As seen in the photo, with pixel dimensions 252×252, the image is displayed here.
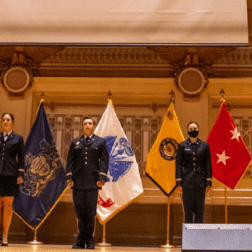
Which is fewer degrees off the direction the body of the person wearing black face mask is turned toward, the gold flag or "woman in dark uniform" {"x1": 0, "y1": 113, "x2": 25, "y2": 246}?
the woman in dark uniform

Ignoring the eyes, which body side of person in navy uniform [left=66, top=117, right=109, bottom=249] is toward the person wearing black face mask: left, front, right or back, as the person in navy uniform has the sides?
left

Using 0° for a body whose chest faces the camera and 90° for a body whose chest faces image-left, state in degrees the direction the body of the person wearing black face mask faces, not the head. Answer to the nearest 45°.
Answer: approximately 0°

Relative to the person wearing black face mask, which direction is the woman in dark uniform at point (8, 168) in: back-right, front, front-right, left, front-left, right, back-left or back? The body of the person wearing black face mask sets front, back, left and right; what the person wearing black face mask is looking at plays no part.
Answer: right

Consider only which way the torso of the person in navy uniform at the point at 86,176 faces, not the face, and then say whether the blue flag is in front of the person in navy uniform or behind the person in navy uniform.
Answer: behind

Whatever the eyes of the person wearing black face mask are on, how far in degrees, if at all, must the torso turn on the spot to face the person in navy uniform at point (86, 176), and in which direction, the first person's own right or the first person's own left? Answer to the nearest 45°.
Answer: approximately 45° to the first person's own right

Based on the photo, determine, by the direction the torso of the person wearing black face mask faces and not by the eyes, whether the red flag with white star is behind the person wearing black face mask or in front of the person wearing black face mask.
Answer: behind

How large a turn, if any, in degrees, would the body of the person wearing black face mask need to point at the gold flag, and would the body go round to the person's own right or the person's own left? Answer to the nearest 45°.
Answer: approximately 180°

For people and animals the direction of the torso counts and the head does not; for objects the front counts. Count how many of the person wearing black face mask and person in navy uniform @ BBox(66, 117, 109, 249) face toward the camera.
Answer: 2

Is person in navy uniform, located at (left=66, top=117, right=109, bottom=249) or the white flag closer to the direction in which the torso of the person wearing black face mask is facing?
the person in navy uniform

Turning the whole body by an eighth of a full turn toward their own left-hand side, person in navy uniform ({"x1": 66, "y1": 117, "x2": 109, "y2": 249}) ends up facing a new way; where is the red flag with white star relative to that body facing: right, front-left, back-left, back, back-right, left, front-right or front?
left
